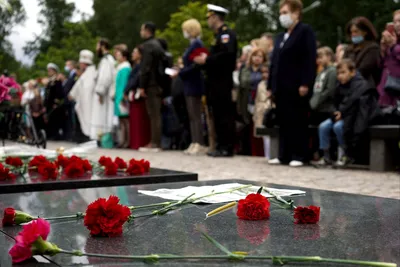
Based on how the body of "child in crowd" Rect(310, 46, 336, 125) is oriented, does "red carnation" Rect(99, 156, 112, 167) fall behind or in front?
in front

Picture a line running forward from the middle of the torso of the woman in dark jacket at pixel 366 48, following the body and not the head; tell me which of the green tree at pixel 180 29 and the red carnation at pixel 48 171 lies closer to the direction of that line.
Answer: the red carnation

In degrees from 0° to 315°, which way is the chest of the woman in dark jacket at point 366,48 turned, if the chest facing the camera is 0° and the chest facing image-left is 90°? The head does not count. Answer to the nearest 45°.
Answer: approximately 45°

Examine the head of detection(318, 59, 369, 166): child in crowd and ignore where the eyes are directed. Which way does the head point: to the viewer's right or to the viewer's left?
to the viewer's left

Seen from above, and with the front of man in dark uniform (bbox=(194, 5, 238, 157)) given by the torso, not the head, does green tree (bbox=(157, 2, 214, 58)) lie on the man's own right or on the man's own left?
on the man's own right

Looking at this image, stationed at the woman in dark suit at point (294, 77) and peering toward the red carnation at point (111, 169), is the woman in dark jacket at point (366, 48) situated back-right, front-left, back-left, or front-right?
back-left

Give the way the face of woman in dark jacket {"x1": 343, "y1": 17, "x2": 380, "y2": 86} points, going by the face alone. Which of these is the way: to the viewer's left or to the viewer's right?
to the viewer's left

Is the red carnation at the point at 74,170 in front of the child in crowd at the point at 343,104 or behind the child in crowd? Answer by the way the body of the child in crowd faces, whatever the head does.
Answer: in front

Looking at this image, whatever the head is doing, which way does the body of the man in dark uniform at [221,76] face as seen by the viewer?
to the viewer's left

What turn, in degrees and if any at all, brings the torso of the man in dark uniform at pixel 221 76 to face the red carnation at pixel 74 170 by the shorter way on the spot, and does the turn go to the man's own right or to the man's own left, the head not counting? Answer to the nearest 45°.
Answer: approximately 90° to the man's own left
